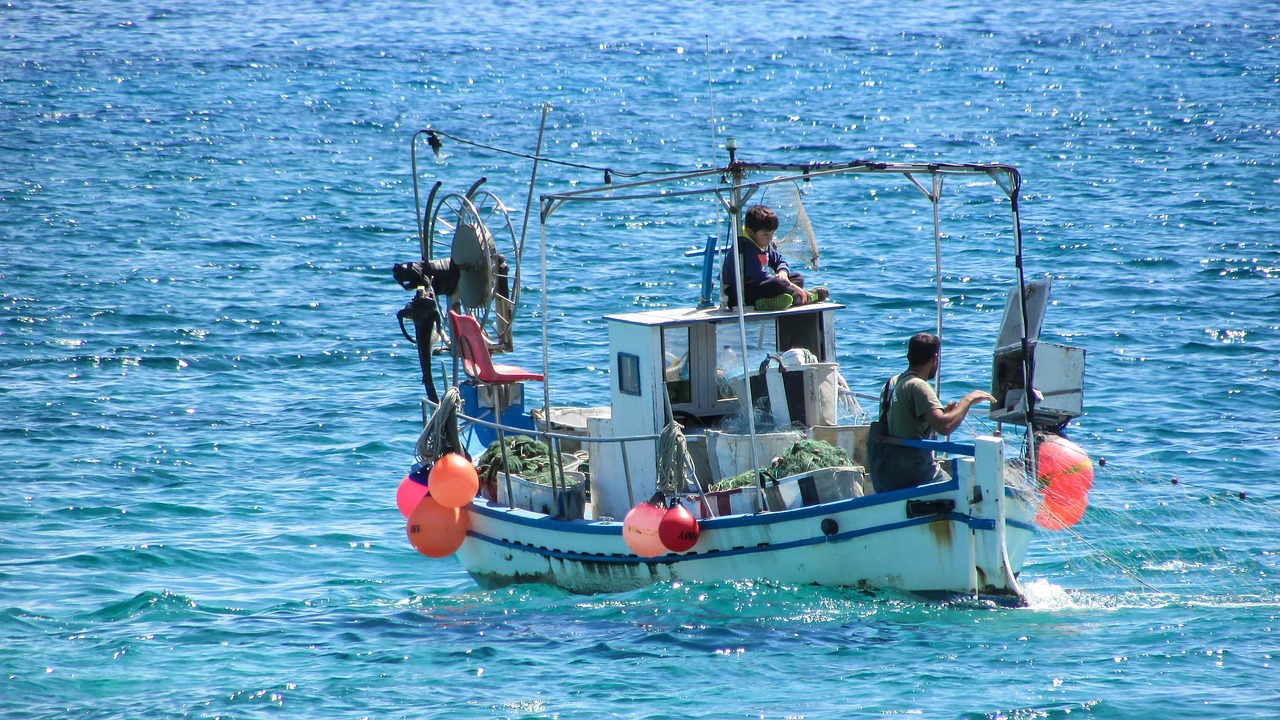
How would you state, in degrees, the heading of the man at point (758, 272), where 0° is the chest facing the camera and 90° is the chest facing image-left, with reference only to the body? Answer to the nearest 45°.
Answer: approximately 315°

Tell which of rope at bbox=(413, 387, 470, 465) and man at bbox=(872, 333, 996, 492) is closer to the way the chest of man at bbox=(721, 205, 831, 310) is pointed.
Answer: the man

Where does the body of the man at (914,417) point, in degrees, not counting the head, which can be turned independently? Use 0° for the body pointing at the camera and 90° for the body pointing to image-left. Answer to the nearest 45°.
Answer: approximately 225°

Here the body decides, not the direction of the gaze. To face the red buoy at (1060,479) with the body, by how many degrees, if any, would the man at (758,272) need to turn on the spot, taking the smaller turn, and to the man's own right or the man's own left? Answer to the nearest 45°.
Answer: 0° — they already face it

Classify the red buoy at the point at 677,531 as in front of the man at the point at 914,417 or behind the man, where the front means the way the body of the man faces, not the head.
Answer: behind

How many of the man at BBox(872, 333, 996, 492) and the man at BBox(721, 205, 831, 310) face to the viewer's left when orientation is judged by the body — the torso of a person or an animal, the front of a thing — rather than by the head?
0

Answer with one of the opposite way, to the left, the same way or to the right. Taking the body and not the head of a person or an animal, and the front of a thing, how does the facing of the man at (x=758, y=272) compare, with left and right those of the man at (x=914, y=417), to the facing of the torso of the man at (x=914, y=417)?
to the right

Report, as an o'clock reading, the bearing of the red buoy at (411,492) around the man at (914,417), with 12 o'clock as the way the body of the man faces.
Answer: The red buoy is roughly at 8 o'clock from the man.
